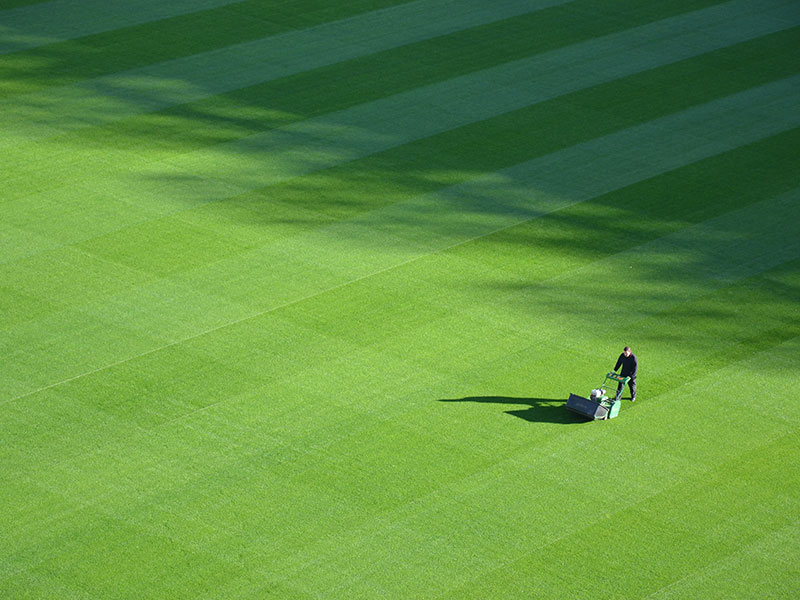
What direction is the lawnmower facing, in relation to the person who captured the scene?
facing the viewer and to the left of the viewer
